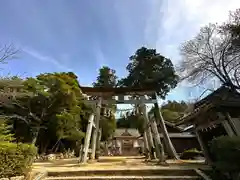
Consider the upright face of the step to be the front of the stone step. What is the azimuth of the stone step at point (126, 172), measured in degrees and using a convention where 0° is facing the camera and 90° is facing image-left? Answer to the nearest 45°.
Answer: approximately 0°

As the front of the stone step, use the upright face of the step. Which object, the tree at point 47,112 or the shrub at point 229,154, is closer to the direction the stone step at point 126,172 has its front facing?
the shrub

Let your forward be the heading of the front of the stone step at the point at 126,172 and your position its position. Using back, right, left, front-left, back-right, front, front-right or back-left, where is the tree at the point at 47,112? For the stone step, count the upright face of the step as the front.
back-right

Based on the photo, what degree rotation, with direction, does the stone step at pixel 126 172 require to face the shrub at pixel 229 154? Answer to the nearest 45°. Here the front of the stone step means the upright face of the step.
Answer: approximately 45° to its left

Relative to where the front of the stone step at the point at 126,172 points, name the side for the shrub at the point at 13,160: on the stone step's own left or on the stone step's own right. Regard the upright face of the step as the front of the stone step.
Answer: on the stone step's own right
